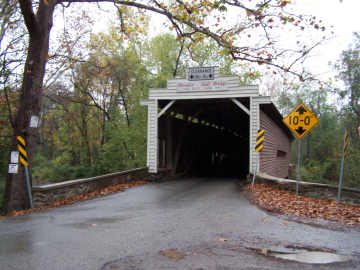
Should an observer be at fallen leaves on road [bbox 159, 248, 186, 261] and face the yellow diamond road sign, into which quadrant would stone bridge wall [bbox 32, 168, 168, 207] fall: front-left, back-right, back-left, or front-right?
front-left

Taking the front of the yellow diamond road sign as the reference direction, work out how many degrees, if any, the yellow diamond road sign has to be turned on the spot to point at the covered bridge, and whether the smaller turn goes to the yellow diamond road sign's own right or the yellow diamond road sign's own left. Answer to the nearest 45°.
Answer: approximately 135° to the yellow diamond road sign's own right

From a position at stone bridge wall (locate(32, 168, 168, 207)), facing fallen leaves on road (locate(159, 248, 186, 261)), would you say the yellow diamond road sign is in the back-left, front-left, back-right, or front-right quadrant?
front-left

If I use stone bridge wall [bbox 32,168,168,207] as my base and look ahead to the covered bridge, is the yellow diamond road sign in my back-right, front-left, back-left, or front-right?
front-right

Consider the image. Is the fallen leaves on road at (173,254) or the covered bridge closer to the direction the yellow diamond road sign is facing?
the fallen leaves on road

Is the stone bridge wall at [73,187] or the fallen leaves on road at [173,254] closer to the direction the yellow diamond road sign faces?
the fallen leaves on road

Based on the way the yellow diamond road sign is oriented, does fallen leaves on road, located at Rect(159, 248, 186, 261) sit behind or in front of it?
in front

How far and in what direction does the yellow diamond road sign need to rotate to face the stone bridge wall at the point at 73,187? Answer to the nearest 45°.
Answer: approximately 90° to its right

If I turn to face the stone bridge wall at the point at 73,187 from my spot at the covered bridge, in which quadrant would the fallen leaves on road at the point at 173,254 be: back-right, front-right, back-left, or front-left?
front-left

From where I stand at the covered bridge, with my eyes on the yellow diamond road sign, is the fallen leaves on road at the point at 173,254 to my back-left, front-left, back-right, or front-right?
front-right

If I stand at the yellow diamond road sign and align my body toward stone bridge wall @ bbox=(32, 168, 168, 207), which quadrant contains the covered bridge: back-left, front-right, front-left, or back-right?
front-right

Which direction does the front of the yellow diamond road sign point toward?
toward the camera

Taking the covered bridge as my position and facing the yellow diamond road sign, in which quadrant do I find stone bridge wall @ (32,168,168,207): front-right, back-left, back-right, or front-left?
front-right

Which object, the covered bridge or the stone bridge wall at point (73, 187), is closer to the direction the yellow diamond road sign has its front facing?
the stone bridge wall
